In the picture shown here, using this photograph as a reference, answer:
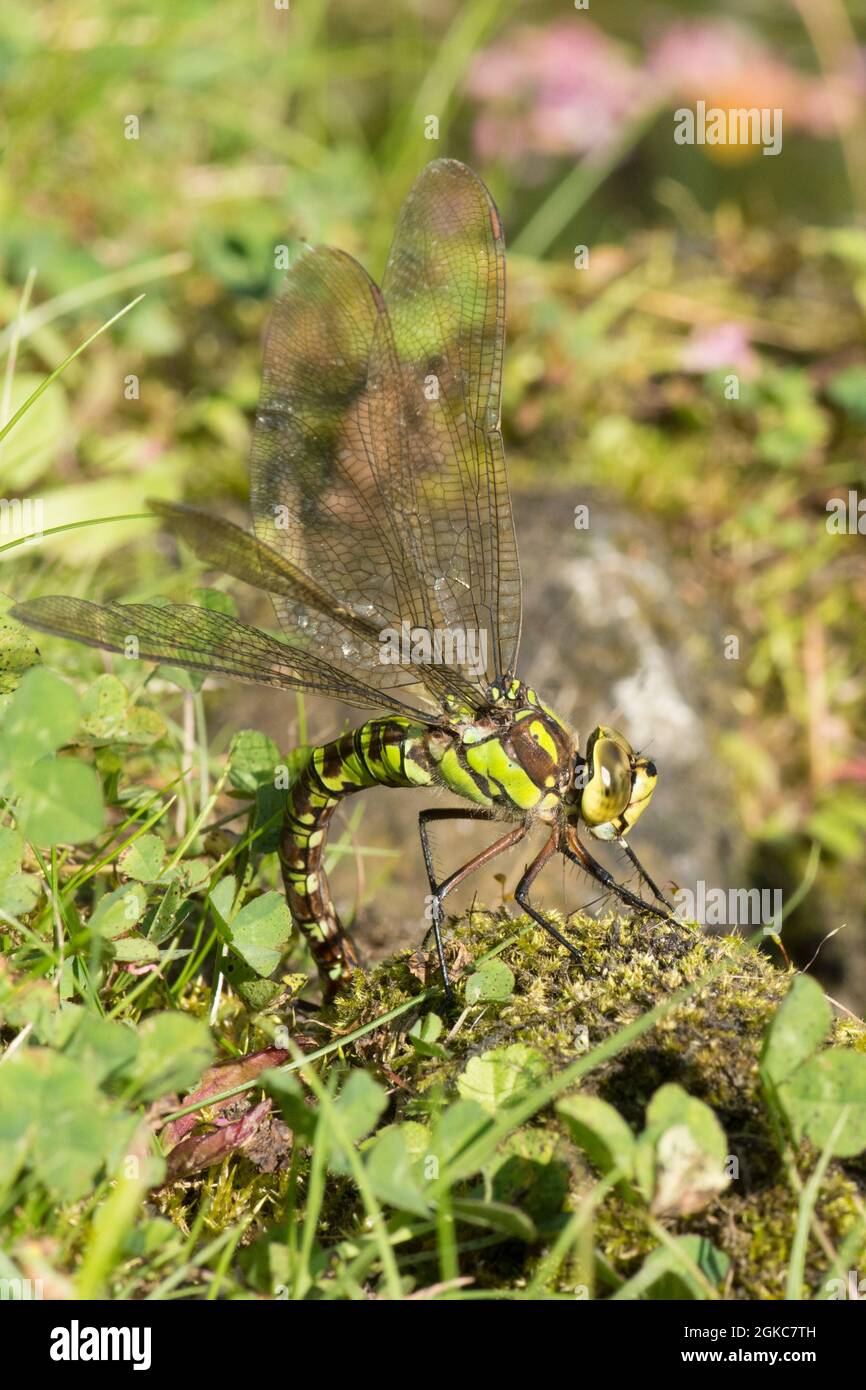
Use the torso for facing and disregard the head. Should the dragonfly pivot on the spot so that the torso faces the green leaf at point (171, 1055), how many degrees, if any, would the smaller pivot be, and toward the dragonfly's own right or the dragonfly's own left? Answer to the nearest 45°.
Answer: approximately 90° to the dragonfly's own right

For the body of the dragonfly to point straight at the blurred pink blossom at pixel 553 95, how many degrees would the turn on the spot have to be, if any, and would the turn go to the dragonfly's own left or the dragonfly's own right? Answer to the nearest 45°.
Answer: approximately 90° to the dragonfly's own left

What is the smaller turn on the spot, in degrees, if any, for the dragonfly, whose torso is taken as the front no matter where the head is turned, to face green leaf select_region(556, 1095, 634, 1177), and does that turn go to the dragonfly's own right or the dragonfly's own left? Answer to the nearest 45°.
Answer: approximately 90° to the dragonfly's own right

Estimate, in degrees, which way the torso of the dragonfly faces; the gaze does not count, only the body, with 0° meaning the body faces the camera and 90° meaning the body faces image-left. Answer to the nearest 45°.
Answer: approximately 270°
